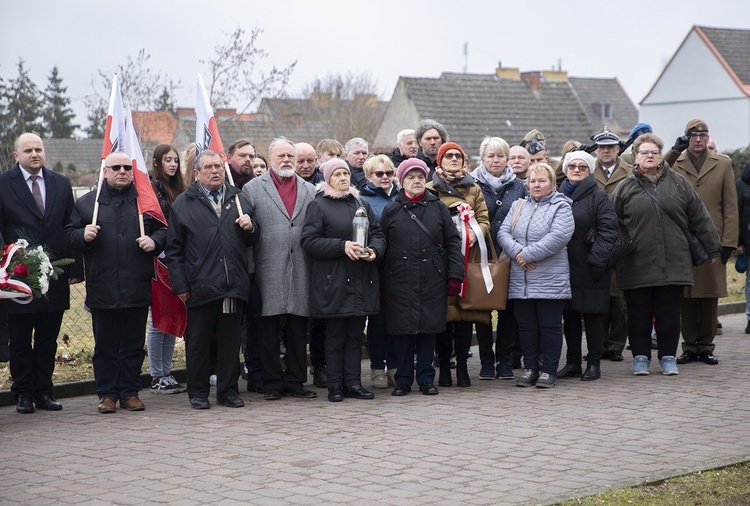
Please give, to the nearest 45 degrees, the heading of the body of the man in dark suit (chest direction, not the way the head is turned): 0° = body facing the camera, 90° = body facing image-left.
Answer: approximately 0°

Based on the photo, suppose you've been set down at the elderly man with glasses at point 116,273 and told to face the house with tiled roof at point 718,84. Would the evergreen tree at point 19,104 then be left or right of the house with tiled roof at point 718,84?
left

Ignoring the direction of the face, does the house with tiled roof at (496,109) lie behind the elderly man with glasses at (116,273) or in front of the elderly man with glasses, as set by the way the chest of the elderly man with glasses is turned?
behind

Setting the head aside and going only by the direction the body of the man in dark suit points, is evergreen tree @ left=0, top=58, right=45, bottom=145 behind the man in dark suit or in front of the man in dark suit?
behind

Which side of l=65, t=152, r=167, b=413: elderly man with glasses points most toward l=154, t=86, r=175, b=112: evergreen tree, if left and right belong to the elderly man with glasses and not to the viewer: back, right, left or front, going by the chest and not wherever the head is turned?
back

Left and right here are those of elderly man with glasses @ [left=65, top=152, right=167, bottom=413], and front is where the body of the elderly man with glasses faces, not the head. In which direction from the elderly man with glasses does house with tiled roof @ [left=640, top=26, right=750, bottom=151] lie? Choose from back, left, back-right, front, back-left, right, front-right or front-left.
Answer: back-left

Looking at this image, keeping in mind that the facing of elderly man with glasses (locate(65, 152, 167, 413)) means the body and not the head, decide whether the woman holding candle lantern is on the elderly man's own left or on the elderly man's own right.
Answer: on the elderly man's own left

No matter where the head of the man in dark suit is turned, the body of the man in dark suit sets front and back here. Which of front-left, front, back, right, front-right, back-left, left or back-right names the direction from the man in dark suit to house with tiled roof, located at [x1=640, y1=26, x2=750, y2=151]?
back-left

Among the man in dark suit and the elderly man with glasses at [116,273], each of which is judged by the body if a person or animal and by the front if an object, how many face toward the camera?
2

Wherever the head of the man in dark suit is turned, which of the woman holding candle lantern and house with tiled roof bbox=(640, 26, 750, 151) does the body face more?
the woman holding candle lantern
